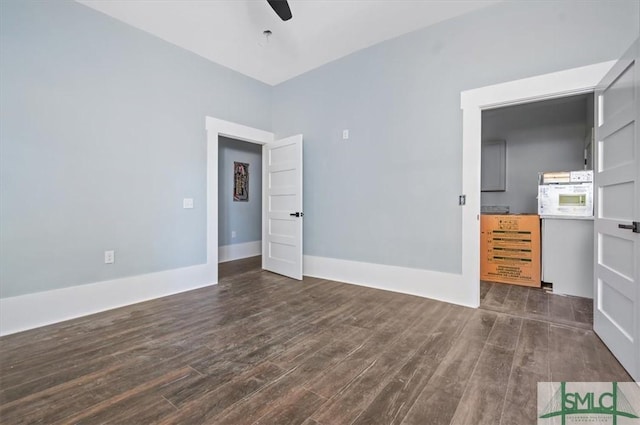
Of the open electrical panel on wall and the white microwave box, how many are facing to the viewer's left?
0

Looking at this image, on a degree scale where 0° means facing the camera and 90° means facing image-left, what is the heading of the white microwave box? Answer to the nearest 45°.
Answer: approximately 0°

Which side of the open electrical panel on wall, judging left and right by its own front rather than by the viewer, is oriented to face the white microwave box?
front

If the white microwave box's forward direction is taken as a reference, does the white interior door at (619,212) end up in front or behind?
in front

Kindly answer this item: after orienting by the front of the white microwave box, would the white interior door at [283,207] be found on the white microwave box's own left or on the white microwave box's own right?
on the white microwave box's own right

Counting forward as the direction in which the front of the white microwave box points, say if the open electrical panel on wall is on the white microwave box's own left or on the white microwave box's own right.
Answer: on the white microwave box's own right

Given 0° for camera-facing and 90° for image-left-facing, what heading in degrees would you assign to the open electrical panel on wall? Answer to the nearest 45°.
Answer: approximately 315°

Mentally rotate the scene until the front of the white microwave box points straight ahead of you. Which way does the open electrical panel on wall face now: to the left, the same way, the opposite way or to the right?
to the left
